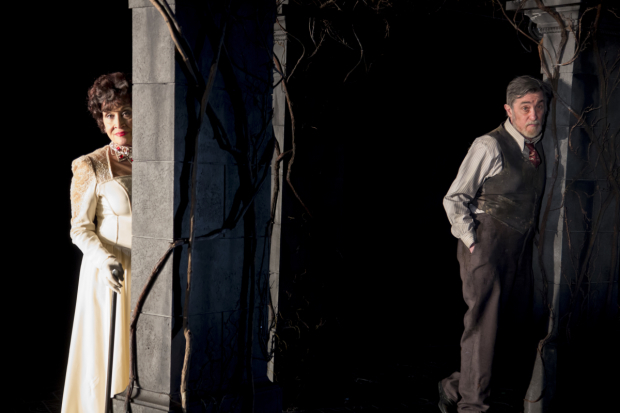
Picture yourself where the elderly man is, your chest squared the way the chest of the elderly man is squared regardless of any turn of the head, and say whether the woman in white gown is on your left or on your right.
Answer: on your right

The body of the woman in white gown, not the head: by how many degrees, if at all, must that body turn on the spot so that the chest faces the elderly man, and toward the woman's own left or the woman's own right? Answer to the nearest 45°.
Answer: approximately 45° to the woman's own left
